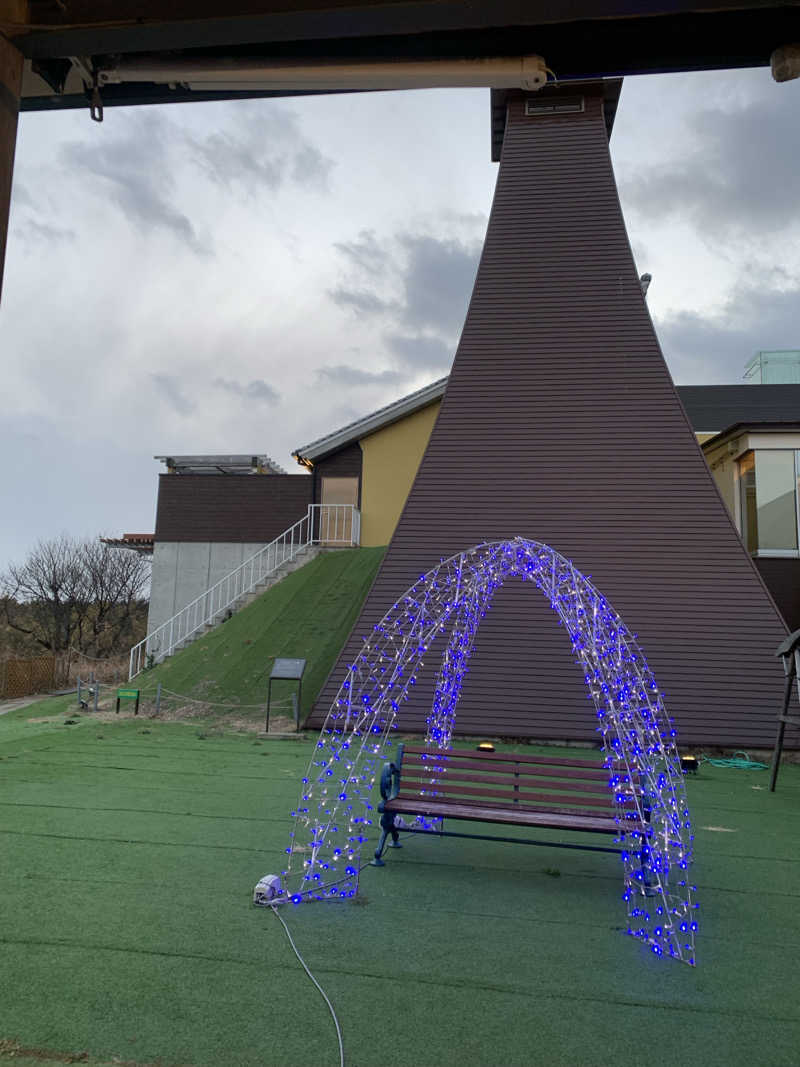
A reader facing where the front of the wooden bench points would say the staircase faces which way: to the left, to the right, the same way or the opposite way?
to the right

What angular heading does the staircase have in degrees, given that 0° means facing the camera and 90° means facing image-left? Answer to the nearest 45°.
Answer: approximately 90°

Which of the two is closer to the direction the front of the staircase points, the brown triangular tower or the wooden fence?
the wooden fence

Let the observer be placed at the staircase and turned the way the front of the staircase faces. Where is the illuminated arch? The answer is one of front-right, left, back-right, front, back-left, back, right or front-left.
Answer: left

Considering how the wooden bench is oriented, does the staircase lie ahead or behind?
behind

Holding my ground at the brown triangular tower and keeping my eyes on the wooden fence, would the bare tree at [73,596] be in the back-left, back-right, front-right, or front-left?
front-right

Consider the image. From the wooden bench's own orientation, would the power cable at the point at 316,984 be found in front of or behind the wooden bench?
in front

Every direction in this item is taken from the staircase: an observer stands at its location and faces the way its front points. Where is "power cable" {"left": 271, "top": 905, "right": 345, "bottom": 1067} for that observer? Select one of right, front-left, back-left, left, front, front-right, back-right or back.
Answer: left

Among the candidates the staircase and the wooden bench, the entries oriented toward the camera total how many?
1

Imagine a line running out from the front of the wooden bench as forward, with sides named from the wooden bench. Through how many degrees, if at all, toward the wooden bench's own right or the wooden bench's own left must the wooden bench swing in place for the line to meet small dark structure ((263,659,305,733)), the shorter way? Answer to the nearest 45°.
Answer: approximately 135° to the wooden bench's own right

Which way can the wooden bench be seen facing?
toward the camera

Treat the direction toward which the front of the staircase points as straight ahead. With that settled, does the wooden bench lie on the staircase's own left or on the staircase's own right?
on the staircase's own left

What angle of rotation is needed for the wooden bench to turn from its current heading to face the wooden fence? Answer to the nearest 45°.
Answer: approximately 135° to its right

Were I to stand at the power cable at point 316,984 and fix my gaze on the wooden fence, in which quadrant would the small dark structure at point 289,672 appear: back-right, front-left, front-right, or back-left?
front-right
